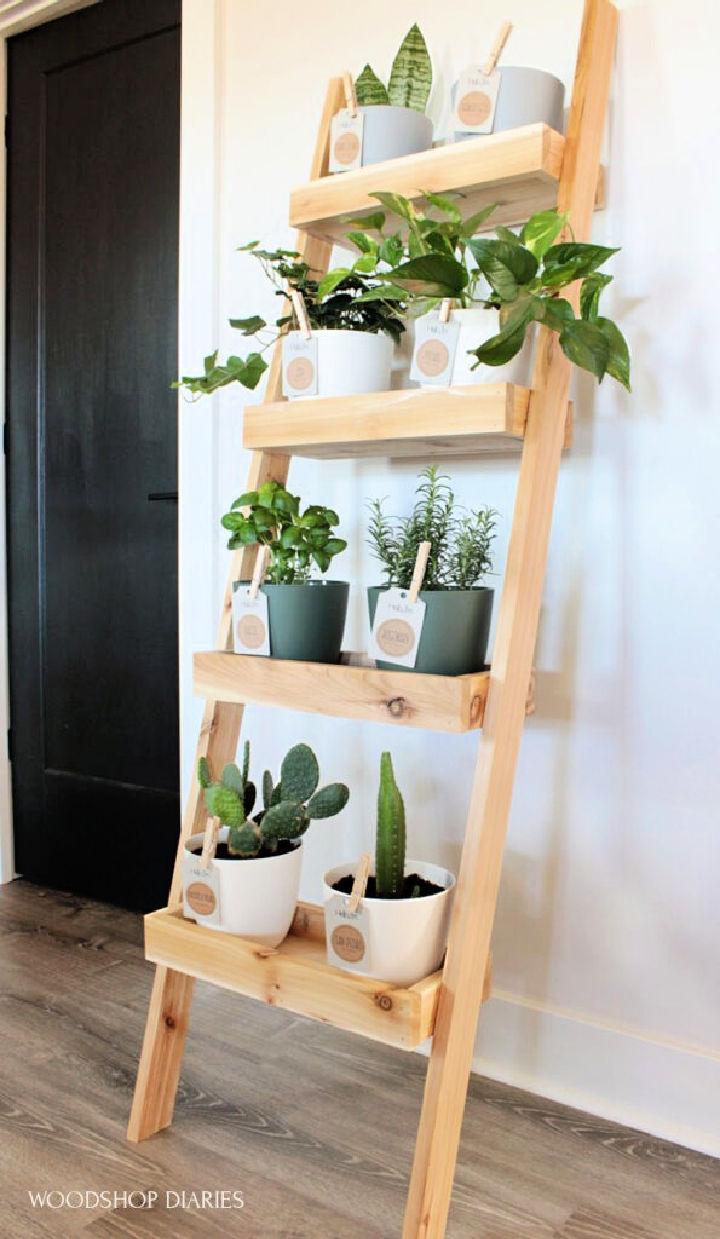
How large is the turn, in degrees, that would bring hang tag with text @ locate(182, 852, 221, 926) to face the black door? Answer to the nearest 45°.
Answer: approximately 135° to its right

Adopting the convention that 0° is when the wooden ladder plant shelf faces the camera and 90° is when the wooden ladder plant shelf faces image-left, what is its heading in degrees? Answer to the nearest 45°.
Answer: approximately 45°

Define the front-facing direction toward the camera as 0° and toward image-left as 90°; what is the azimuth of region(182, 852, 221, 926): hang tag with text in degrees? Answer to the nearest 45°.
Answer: approximately 45°
